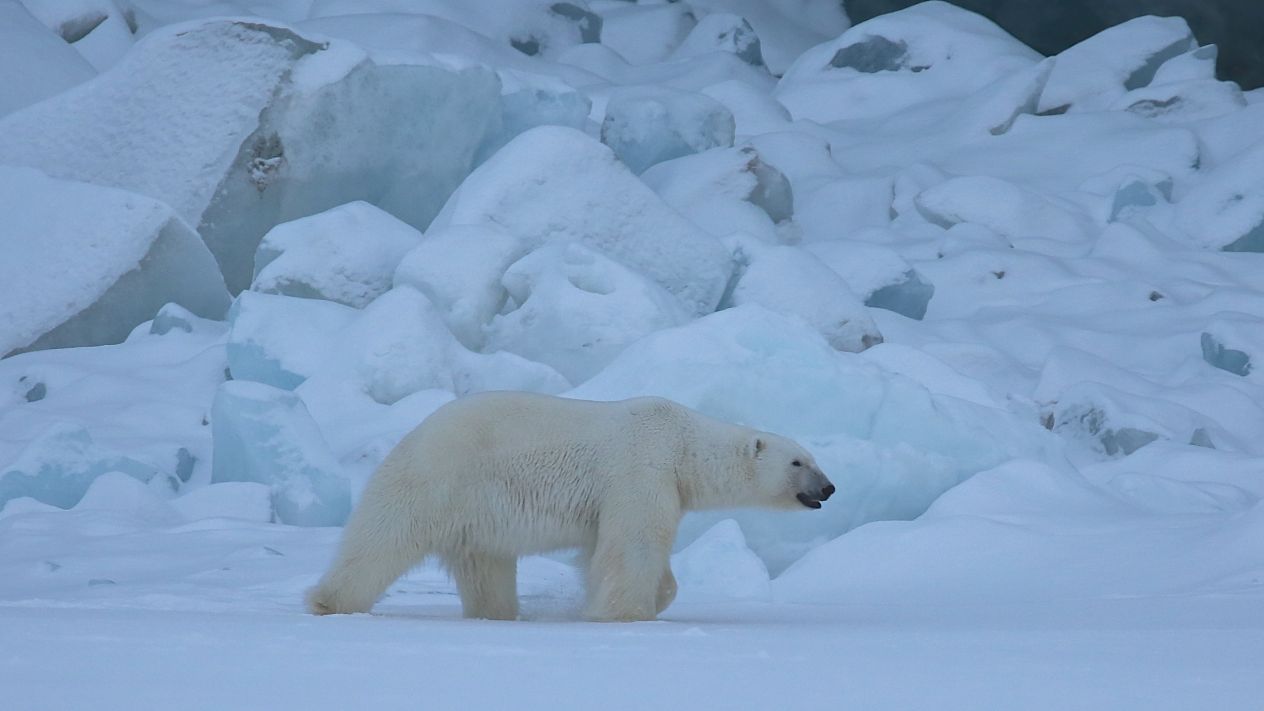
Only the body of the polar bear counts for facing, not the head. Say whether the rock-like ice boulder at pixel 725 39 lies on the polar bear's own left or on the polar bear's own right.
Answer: on the polar bear's own left

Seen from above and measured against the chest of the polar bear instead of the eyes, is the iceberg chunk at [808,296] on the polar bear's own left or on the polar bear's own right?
on the polar bear's own left

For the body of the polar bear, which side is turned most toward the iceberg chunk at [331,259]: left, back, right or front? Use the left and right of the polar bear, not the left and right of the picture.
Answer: left

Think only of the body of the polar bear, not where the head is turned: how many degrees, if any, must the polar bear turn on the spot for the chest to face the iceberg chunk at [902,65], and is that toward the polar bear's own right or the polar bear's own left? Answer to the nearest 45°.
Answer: approximately 90° to the polar bear's own left

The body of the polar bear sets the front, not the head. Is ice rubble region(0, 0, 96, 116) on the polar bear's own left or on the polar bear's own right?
on the polar bear's own left

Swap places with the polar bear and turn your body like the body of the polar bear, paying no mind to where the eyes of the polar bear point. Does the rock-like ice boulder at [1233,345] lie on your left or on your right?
on your left

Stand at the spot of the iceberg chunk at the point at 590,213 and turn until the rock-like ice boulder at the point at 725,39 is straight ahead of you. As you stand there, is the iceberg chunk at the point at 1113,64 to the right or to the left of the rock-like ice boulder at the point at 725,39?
right

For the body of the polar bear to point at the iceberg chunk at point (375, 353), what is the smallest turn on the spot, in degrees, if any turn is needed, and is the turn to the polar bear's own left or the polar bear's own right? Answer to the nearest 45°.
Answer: approximately 90° to the polar bear's own left

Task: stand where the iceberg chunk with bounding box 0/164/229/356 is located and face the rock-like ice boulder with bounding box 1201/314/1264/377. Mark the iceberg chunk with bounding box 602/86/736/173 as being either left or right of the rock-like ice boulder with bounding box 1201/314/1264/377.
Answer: left

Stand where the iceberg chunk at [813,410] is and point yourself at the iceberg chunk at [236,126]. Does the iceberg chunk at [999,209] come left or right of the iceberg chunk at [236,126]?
right

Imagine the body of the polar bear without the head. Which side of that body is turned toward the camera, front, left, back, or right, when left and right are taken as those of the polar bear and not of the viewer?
right

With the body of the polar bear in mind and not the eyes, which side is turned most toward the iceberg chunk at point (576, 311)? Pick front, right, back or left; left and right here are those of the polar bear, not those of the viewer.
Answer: left

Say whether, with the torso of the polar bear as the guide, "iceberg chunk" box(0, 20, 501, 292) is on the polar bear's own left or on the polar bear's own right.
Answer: on the polar bear's own left
